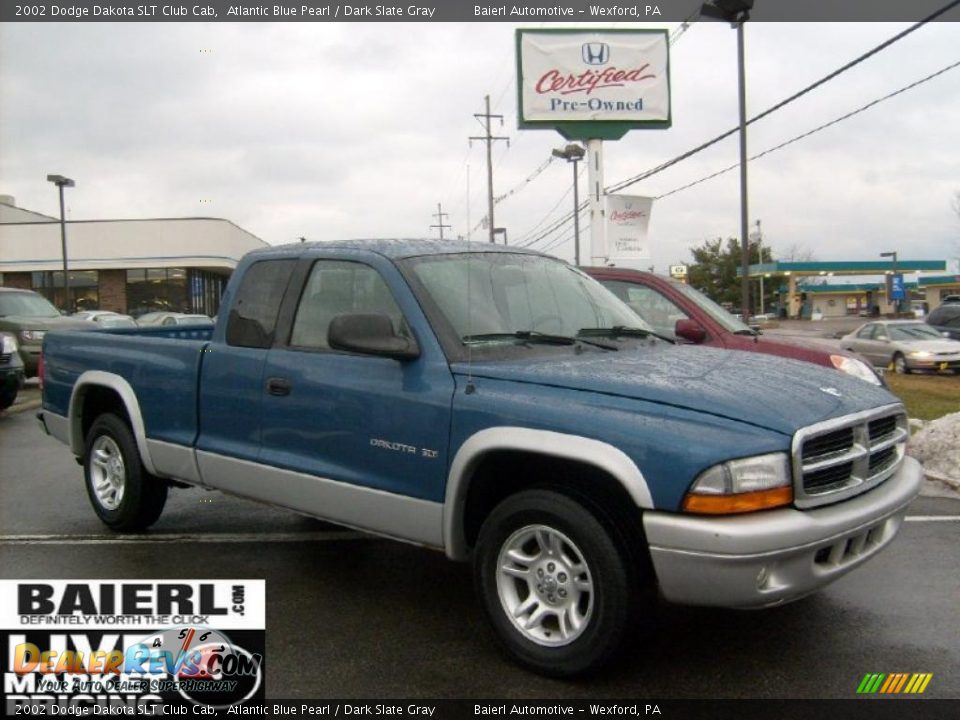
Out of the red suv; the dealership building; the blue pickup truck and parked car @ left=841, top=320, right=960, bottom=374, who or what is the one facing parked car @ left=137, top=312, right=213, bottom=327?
the dealership building

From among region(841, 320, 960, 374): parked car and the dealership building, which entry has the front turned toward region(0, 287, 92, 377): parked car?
the dealership building

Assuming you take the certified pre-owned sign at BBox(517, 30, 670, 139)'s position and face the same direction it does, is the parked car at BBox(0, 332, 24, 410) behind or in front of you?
in front

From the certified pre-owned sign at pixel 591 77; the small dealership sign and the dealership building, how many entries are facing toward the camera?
3

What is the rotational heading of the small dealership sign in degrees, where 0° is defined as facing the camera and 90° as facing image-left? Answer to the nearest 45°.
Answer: approximately 0°

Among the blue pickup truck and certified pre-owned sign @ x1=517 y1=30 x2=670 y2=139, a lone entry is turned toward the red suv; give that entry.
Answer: the certified pre-owned sign

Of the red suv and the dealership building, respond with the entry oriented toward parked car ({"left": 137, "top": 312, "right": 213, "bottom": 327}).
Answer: the dealership building

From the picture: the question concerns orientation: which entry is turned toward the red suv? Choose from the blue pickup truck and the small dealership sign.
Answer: the small dealership sign

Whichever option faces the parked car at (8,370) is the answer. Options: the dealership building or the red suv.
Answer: the dealership building

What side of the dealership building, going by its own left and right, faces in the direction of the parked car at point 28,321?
front
